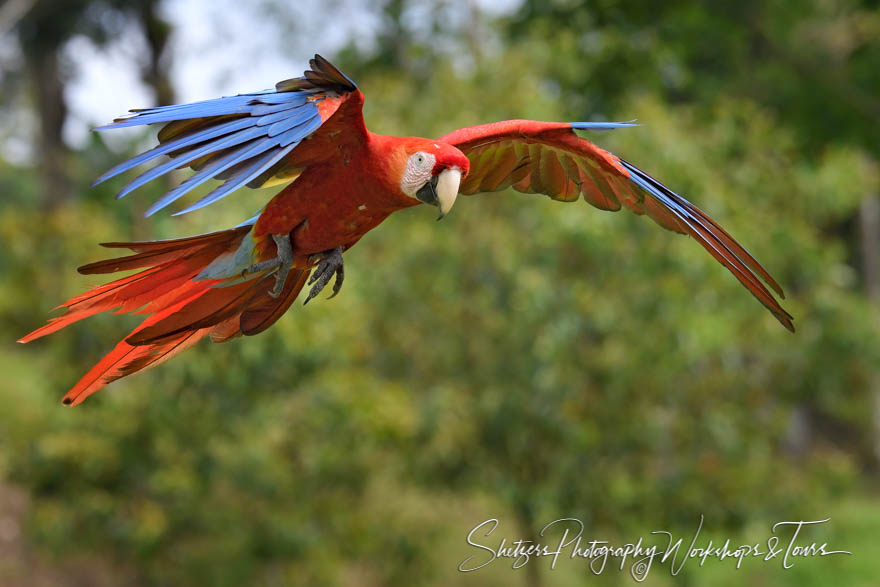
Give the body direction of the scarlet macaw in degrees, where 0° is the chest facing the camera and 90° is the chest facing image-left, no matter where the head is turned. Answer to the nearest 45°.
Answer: approximately 315°

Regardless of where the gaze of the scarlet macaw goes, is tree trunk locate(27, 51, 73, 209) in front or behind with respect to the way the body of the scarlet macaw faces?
behind
